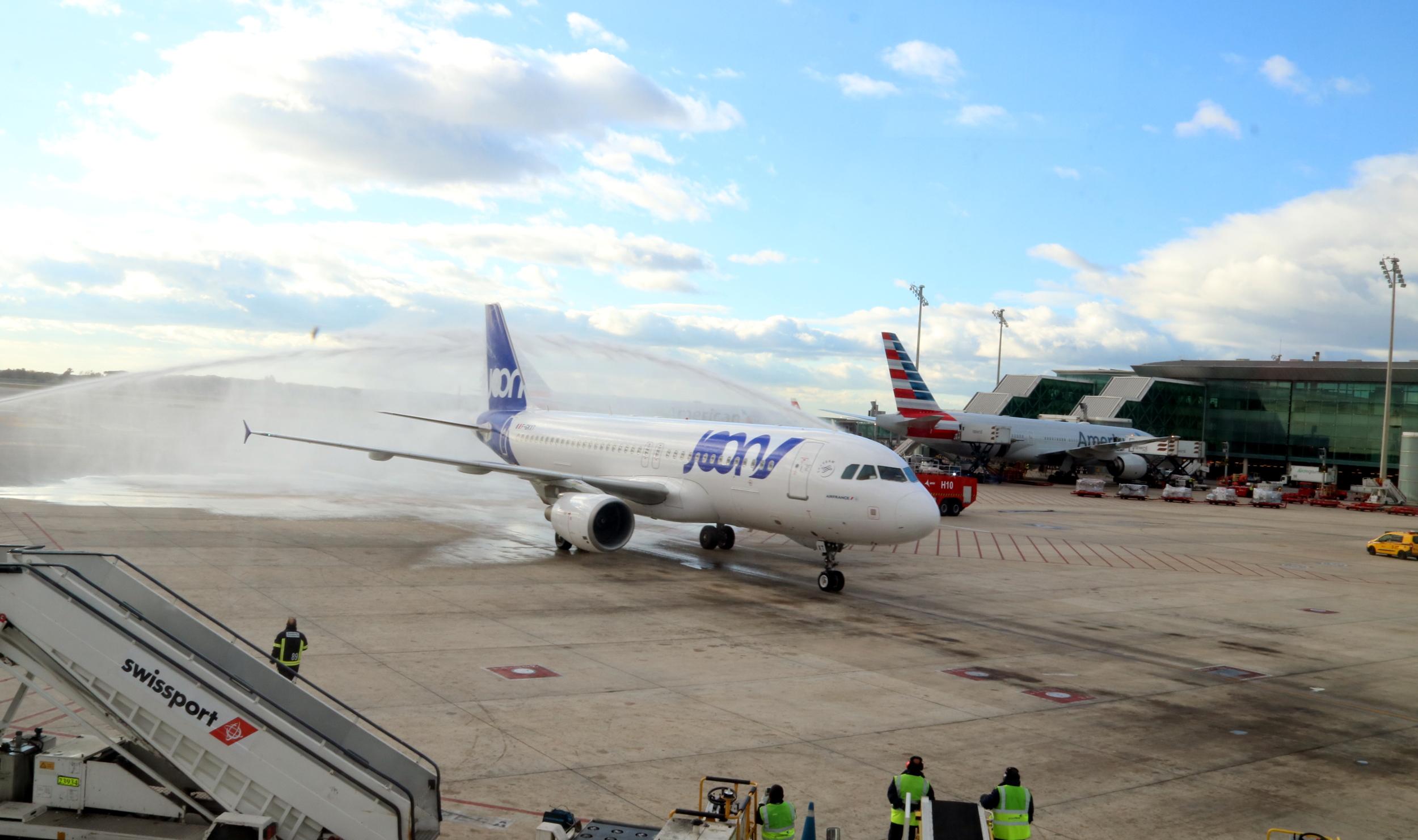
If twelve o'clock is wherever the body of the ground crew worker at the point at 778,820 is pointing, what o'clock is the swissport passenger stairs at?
The swissport passenger stairs is roughly at 9 o'clock from the ground crew worker.

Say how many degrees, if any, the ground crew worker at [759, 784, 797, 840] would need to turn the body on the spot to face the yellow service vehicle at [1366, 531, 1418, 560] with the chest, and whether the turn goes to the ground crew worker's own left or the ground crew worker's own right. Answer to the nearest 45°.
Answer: approximately 45° to the ground crew worker's own right

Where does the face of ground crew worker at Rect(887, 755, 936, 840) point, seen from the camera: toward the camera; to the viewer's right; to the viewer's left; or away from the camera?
away from the camera

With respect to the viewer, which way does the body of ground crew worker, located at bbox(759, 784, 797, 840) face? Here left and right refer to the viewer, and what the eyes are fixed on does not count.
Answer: facing away from the viewer

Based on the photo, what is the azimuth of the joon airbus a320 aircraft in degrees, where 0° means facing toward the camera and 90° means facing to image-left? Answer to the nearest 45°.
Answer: approximately 315°

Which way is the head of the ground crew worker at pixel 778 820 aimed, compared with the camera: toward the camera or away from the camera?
away from the camera
